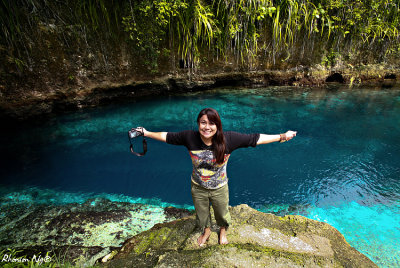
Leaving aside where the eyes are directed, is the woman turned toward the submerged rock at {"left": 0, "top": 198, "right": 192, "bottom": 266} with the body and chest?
no

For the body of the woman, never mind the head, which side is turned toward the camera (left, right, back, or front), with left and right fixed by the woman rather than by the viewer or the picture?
front

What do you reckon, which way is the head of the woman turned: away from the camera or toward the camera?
toward the camera
